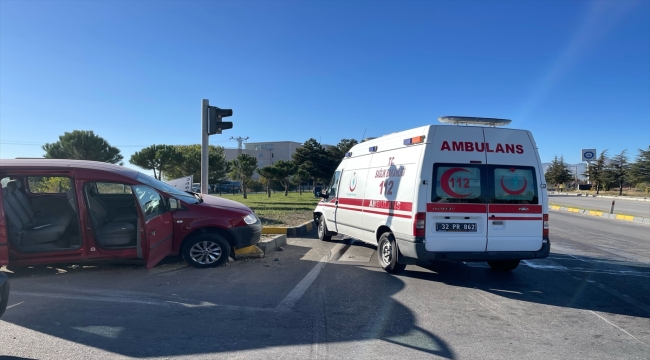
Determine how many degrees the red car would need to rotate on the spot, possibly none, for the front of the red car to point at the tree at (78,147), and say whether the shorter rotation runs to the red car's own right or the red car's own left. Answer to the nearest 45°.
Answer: approximately 90° to the red car's own left

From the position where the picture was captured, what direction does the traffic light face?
facing to the right of the viewer

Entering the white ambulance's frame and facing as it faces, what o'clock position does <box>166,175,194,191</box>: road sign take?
The road sign is roughly at 11 o'clock from the white ambulance.

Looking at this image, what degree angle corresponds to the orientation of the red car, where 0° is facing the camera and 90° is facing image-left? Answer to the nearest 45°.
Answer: approximately 270°

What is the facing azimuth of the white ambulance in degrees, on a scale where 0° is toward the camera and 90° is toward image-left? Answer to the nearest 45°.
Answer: approximately 135°

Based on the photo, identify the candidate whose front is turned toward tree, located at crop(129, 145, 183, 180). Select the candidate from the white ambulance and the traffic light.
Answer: the white ambulance

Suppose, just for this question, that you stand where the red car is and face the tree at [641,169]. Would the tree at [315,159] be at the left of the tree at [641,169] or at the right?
left

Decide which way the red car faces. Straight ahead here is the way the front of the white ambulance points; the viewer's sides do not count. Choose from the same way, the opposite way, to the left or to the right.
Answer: to the right

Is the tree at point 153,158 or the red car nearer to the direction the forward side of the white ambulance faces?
the tree
